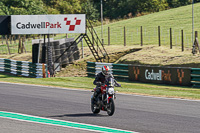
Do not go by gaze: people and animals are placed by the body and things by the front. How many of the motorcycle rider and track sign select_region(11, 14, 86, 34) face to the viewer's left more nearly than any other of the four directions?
0

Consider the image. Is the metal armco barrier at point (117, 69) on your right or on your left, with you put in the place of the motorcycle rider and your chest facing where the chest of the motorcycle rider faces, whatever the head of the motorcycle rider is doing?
on your left

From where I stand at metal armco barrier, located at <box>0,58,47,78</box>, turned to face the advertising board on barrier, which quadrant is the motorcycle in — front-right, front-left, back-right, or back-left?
front-right

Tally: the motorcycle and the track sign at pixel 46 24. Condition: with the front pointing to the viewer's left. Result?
0

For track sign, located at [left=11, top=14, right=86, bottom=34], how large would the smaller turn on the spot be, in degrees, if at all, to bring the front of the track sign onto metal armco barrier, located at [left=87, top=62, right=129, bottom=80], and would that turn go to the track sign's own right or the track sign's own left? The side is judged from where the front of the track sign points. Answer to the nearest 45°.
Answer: approximately 45° to the track sign's own left

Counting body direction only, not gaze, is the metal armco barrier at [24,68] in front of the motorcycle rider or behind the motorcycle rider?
behind

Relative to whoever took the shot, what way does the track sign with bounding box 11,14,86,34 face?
facing the viewer

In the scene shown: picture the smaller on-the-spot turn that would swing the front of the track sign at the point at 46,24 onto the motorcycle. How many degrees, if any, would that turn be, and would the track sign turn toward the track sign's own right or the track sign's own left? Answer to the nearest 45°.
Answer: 0° — it already faces it
